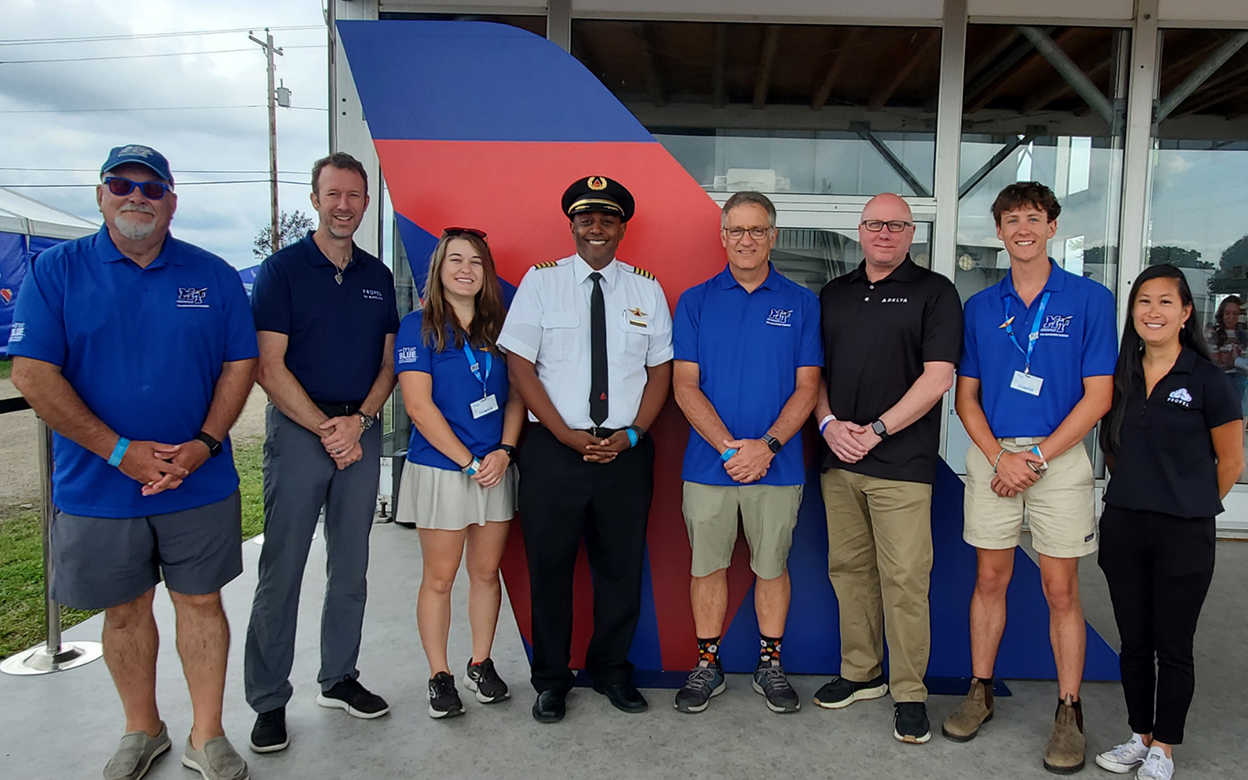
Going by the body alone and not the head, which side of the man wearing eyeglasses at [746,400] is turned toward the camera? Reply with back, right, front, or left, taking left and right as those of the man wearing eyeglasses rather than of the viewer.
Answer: front

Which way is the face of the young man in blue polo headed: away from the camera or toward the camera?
toward the camera

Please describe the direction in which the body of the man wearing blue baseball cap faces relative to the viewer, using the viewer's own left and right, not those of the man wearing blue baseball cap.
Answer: facing the viewer

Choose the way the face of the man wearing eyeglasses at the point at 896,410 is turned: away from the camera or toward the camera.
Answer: toward the camera

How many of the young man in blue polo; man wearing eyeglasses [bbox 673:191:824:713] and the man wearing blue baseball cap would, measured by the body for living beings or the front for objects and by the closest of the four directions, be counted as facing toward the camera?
3

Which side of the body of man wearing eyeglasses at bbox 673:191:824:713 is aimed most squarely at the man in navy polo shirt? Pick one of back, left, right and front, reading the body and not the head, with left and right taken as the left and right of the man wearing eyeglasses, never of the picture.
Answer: right

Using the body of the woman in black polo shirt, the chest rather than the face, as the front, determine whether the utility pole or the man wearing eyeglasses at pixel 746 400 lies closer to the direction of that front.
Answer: the man wearing eyeglasses

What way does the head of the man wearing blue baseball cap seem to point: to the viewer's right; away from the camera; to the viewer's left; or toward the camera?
toward the camera

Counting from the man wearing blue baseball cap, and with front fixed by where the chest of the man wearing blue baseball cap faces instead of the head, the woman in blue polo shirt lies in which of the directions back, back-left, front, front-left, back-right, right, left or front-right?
left

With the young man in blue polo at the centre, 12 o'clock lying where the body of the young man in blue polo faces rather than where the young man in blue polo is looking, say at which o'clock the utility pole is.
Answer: The utility pole is roughly at 4 o'clock from the young man in blue polo.

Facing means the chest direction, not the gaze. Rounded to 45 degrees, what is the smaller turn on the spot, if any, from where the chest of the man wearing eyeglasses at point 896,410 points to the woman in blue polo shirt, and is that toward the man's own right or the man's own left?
approximately 45° to the man's own right

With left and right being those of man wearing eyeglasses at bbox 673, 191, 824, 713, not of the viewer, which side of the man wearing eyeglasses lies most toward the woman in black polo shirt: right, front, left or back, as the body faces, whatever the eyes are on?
left

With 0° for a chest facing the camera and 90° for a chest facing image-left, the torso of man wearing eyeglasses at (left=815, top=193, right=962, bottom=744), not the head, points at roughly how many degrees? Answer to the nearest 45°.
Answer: approximately 45°

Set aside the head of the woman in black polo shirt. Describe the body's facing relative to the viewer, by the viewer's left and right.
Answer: facing the viewer and to the left of the viewer

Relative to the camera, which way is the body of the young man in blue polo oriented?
toward the camera

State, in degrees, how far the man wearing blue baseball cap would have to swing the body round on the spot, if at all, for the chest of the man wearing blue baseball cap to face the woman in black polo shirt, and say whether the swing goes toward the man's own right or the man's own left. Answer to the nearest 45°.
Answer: approximately 45° to the man's own left

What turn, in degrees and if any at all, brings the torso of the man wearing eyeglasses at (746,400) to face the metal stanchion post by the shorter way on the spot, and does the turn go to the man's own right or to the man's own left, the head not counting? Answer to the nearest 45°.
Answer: approximately 90° to the man's own right
